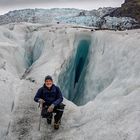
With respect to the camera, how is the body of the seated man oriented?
toward the camera
